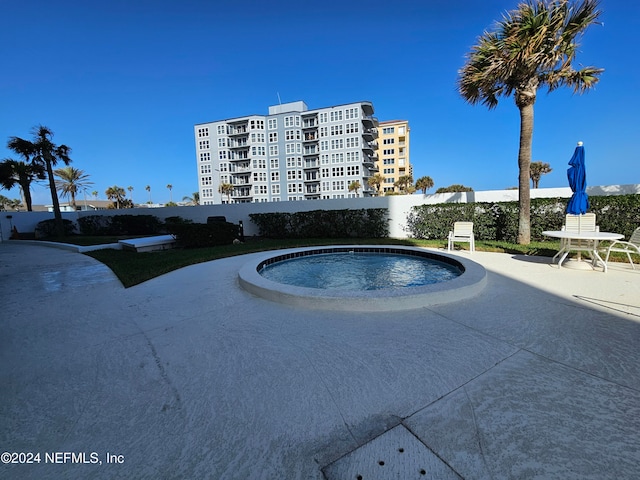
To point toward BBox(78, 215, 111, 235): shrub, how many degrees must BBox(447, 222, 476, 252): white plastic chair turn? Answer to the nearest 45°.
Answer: approximately 90° to its right

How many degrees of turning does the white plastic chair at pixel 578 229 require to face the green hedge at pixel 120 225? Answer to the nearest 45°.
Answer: approximately 90° to its right

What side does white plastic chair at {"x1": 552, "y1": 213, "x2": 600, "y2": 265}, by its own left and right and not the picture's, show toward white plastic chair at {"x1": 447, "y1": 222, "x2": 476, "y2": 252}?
right

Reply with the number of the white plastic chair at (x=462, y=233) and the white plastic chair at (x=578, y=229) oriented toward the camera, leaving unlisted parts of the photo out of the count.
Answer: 2

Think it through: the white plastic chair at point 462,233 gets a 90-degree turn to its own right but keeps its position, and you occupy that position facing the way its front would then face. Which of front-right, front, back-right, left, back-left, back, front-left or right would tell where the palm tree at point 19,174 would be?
front

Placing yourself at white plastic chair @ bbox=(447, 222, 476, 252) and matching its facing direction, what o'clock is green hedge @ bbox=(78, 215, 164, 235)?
The green hedge is roughly at 3 o'clock from the white plastic chair.

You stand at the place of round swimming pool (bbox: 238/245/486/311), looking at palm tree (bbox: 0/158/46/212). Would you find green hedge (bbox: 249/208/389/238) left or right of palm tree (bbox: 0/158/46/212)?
right

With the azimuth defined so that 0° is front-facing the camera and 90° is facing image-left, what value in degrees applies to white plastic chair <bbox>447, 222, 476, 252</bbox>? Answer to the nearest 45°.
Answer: approximately 0°

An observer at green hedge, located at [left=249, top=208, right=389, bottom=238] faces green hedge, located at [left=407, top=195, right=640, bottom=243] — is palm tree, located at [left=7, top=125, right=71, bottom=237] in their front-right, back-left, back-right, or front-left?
back-right

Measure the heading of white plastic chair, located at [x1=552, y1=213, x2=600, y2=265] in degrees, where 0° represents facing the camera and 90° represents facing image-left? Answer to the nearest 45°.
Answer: approximately 0°

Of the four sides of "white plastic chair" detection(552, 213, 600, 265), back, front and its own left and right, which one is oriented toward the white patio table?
front

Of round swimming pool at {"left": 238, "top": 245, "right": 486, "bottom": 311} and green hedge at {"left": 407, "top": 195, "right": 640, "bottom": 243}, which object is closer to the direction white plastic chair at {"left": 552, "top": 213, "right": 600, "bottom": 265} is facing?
the round swimming pool

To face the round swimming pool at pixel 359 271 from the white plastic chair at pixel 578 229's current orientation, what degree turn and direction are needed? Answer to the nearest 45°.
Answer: approximately 45° to its right
